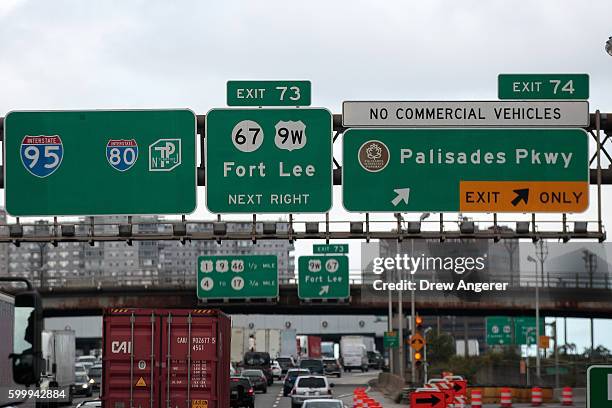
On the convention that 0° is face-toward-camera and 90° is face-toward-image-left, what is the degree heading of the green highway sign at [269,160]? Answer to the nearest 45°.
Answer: approximately 0°

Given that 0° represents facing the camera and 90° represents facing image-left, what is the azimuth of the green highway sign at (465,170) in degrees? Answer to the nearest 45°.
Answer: approximately 0°

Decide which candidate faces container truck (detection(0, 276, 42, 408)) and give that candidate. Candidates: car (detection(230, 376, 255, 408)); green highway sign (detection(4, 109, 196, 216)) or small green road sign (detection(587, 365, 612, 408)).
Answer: the green highway sign

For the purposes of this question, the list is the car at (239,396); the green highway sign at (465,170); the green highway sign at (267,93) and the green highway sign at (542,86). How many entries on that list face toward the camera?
3

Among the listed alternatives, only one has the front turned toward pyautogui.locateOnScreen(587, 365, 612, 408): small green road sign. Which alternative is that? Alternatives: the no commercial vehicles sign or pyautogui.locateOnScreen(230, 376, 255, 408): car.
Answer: the no commercial vehicles sign

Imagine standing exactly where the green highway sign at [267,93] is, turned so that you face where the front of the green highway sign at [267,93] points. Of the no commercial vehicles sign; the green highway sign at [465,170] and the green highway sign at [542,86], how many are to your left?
3

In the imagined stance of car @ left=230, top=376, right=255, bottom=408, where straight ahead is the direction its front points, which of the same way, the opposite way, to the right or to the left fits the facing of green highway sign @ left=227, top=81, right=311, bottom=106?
the opposite way

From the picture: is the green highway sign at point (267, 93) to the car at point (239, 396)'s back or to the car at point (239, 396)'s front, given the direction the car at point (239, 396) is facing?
to the back
